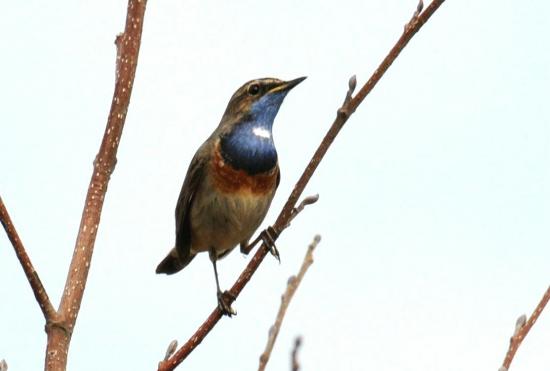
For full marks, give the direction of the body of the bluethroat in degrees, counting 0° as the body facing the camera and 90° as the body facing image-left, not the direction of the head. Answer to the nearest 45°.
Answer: approximately 315°

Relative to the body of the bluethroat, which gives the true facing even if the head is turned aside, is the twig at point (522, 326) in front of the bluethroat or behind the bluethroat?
in front
